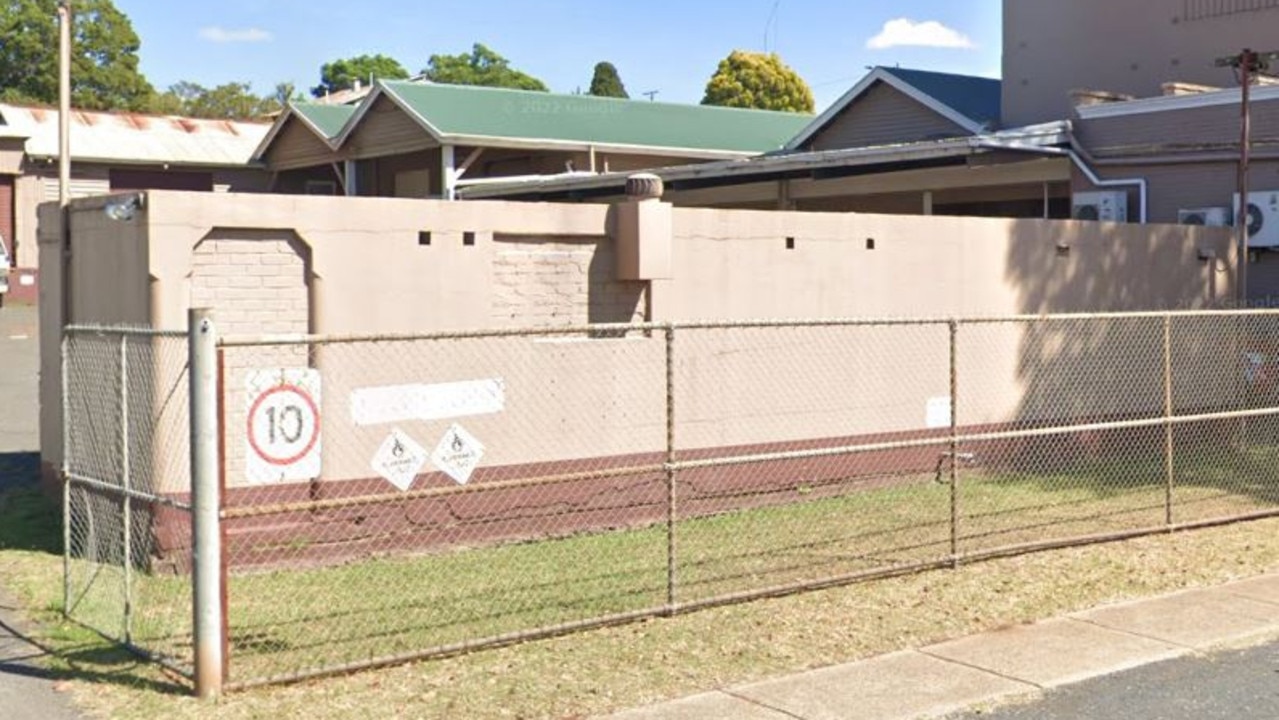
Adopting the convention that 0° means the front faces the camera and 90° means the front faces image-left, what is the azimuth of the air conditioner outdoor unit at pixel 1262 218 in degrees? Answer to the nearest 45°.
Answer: approximately 0°

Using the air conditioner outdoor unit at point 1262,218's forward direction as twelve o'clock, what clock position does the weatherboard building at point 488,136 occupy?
The weatherboard building is roughly at 4 o'clock from the air conditioner outdoor unit.

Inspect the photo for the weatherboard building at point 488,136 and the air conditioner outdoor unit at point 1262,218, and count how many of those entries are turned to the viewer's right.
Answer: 0

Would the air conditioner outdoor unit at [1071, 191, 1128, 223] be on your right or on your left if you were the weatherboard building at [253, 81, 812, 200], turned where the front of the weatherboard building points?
on your left

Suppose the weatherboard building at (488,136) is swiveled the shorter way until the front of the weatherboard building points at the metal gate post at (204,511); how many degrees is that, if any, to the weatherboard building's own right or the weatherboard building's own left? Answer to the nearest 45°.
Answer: approximately 45° to the weatherboard building's own left

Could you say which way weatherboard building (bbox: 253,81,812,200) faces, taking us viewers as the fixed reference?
facing the viewer and to the left of the viewer

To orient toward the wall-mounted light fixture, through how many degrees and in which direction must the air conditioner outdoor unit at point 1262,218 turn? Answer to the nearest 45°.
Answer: approximately 45° to its right

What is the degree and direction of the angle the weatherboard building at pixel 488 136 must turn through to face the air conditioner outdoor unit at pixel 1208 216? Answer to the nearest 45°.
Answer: approximately 90° to its left

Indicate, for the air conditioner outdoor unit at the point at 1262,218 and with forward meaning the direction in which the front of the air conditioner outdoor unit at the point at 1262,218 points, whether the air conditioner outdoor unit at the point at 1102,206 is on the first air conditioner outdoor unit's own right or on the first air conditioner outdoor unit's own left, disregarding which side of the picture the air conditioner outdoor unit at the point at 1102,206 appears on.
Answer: on the first air conditioner outdoor unit's own right

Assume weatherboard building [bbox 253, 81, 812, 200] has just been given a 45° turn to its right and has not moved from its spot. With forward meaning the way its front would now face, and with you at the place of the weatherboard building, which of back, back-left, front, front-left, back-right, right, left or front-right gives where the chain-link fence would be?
left

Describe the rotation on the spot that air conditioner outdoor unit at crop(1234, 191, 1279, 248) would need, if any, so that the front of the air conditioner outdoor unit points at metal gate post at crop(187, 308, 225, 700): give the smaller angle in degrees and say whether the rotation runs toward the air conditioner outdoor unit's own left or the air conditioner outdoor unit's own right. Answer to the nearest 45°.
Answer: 0° — it already faces it

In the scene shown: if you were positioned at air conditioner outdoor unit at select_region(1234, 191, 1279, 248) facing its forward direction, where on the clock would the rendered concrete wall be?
The rendered concrete wall is roughly at 1 o'clock from the air conditioner outdoor unit.

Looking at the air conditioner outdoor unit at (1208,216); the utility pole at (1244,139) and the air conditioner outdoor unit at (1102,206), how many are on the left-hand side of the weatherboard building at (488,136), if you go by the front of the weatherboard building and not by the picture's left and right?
3
